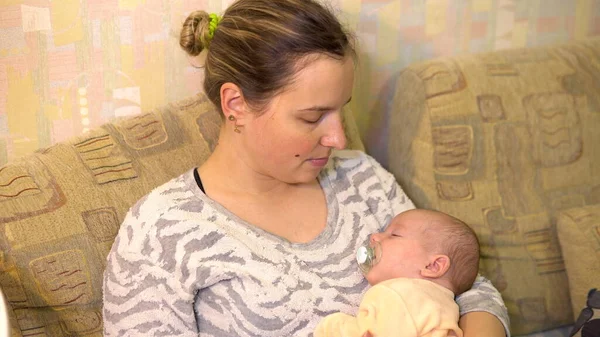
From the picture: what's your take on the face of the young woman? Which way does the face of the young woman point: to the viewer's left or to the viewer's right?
to the viewer's right

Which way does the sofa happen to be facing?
toward the camera

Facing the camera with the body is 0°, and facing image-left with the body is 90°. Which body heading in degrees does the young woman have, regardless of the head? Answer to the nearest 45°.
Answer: approximately 315°
